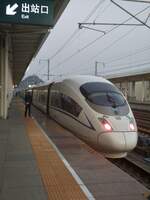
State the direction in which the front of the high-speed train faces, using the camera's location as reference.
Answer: facing the viewer and to the right of the viewer
